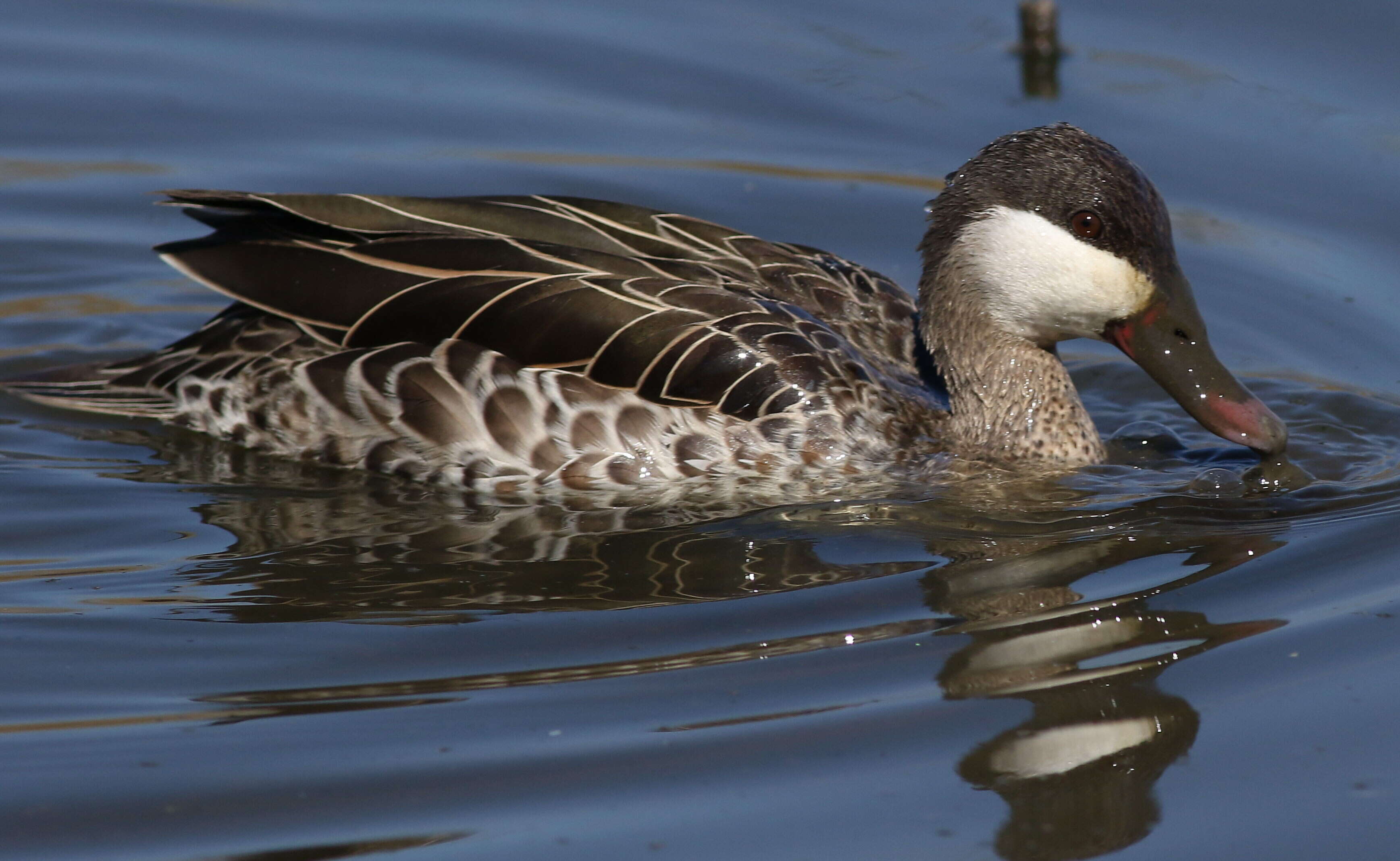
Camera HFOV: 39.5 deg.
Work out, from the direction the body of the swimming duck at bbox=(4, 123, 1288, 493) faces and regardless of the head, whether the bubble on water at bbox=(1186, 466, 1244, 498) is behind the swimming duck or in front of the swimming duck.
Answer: in front

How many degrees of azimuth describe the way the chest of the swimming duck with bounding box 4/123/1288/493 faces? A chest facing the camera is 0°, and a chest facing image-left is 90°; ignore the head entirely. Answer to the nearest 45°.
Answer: approximately 270°

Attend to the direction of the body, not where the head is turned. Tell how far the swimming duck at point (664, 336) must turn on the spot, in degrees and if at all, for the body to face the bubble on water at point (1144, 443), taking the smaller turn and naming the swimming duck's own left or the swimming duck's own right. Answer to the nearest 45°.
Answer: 0° — it already faces it

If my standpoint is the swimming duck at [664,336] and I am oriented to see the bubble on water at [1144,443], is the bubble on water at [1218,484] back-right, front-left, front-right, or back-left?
front-right

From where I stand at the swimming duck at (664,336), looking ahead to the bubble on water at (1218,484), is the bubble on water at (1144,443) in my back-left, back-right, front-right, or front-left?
front-left
